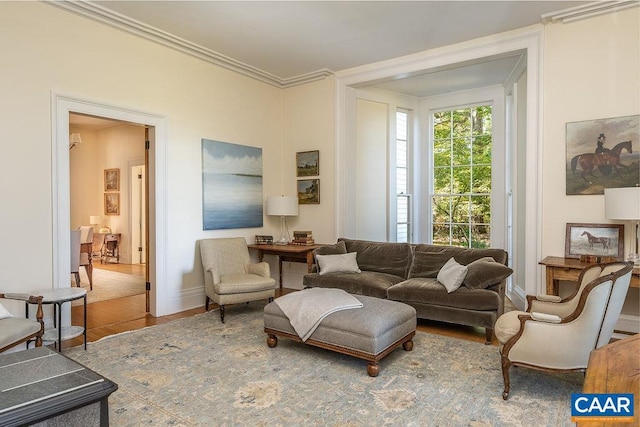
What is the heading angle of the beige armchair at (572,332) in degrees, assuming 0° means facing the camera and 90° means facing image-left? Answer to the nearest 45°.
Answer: approximately 90°

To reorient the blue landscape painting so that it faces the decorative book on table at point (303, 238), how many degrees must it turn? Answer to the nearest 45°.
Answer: approximately 45° to its left

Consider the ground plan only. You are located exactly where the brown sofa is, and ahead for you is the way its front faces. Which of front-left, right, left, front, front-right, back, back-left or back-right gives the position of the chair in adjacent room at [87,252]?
front-right

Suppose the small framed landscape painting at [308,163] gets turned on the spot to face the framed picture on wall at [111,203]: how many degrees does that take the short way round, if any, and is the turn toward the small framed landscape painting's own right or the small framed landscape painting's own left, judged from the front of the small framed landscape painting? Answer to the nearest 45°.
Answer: approximately 90° to the small framed landscape painting's own right

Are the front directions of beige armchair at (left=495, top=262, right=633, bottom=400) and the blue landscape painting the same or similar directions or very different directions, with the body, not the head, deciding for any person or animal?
very different directions

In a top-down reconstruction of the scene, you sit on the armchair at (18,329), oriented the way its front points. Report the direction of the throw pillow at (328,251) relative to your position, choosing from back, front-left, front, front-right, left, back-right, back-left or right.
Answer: front-left

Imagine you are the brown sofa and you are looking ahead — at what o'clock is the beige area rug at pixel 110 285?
The beige area rug is roughly at 2 o'clock from the brown sofa.

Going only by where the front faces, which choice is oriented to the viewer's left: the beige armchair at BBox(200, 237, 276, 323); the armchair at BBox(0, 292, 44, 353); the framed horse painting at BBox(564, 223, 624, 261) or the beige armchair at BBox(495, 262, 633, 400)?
the beige armchair at BBox(495, 262, 633, 400)
